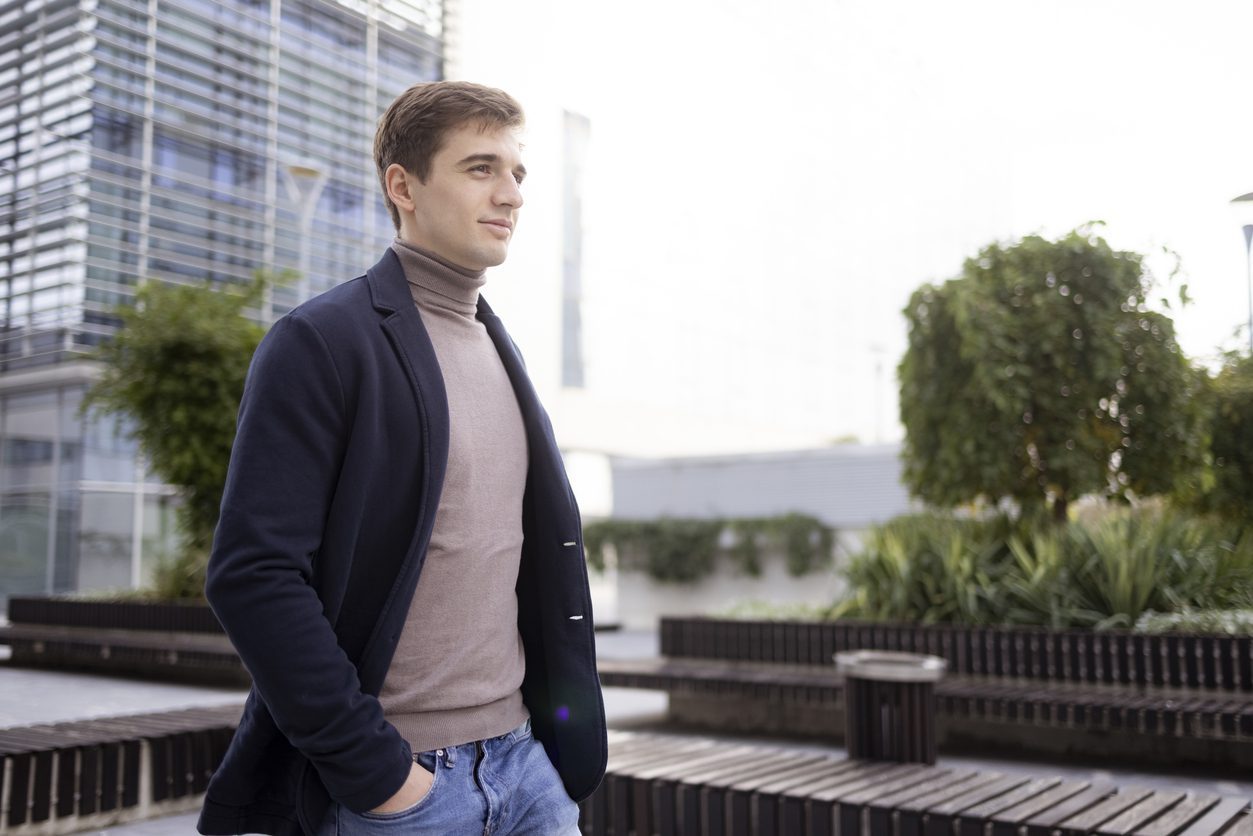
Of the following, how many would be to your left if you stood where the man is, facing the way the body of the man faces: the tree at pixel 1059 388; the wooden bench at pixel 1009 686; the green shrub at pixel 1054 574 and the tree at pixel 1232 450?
4

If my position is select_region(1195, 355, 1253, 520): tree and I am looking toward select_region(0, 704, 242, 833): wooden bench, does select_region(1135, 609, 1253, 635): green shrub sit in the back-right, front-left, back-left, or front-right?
front-left

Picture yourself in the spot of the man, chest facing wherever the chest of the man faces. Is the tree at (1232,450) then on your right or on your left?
on your left

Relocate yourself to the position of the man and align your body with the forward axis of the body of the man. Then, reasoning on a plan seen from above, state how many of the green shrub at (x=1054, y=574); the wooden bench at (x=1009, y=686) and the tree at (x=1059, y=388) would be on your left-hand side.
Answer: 3

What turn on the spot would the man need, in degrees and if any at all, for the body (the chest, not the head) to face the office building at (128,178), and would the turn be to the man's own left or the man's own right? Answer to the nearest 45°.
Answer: approximately 135° to the man's own left

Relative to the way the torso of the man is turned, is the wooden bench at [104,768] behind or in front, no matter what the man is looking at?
behind

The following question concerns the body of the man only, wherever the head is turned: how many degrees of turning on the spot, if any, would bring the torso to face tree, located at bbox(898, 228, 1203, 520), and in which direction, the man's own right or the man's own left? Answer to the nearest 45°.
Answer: approximately 90° to the man's own left

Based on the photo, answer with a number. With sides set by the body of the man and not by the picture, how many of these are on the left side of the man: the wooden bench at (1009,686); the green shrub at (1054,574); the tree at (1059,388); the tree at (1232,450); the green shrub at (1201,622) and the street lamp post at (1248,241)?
6

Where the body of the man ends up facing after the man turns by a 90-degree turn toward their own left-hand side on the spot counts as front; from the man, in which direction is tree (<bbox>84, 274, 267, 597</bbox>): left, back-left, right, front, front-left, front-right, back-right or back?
front-left

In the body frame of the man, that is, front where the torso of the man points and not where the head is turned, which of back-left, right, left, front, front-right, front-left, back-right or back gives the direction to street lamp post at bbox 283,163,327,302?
back-left

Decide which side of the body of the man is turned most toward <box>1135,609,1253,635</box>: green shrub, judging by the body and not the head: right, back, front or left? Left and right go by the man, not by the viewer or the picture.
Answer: left

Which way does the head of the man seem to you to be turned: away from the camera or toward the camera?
toward the camera
